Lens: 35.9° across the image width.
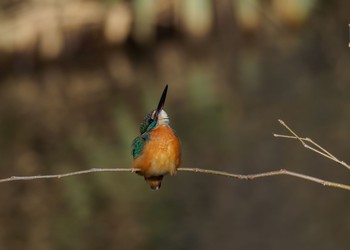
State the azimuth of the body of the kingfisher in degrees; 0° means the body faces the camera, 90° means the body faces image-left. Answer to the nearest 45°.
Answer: approximately 315°
